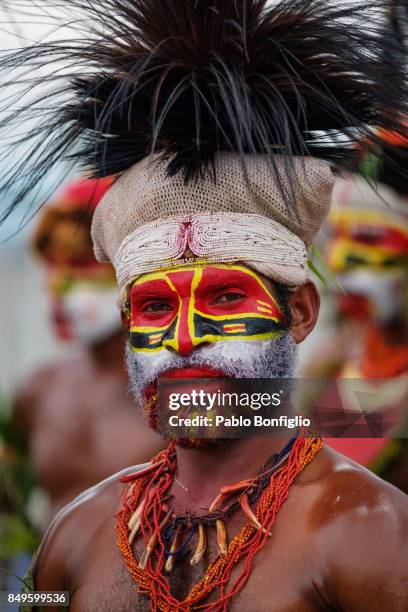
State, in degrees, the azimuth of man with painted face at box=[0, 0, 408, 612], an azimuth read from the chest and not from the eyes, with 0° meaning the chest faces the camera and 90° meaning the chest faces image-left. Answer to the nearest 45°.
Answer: approximately 45°

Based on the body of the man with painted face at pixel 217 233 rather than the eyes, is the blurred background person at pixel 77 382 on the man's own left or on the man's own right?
on the man's own right

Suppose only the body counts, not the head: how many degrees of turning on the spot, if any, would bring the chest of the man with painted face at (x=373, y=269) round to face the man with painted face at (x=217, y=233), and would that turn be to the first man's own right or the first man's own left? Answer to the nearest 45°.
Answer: approximately 45° to the first man's own left

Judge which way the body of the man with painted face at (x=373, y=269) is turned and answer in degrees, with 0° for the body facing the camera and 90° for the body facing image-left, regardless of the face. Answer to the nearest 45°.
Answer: approximately 45°

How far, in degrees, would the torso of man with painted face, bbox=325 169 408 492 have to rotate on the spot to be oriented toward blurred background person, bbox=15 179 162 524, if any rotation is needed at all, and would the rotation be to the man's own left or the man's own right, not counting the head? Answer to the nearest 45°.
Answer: approximately 45° to the man's own right
